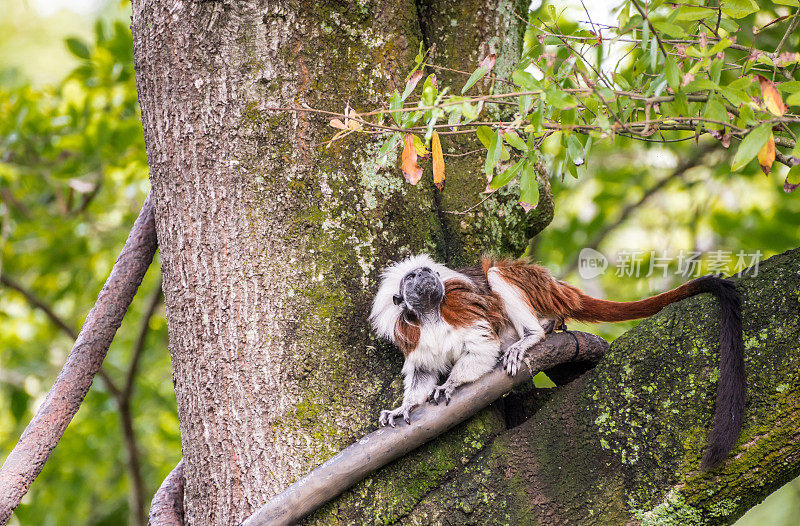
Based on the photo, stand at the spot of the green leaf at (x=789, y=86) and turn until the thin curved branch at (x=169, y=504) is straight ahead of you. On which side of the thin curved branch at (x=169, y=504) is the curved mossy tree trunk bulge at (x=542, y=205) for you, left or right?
right

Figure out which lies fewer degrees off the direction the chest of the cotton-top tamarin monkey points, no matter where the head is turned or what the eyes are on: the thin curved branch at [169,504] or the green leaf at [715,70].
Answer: the thin curved branch

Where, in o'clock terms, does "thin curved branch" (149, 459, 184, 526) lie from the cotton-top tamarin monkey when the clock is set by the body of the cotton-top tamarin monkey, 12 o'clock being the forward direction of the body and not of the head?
The thin curved branch is roughly at 1 o'clock from the cotton-top tamarin monkey.

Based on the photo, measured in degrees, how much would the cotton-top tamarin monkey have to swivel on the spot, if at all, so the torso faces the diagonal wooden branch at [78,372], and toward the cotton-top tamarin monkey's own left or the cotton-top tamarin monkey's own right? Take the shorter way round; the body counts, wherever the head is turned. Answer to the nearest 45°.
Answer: approximately 45° to the cotton-top tamarin monkey's own right

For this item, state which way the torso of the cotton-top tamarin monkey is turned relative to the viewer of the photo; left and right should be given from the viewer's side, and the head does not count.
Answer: facing the viewer and to the left of the viewer
